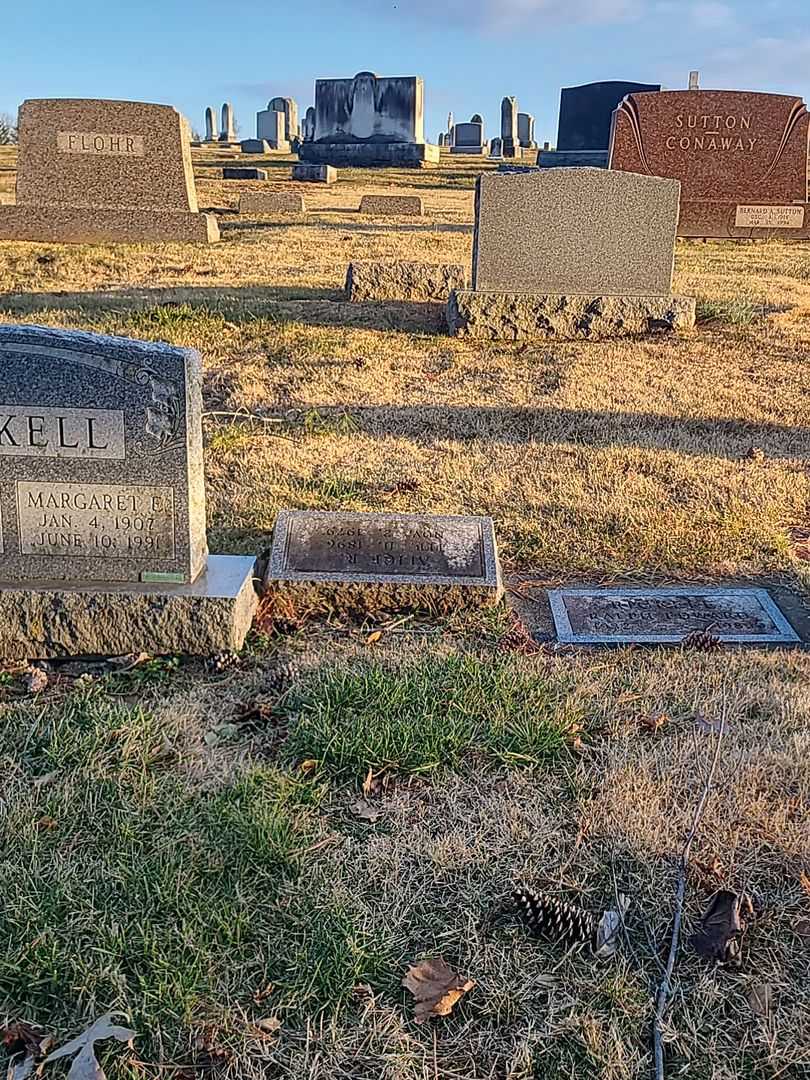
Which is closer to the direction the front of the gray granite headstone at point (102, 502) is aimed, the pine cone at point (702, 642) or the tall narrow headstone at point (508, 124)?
the pine cone

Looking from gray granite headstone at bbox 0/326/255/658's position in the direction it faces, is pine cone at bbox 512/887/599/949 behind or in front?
in front

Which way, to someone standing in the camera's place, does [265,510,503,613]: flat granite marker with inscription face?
facing away from the viewer

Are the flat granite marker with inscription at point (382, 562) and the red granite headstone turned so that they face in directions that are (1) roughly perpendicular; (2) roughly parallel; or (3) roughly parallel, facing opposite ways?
roughly parallel, facing opposite ways

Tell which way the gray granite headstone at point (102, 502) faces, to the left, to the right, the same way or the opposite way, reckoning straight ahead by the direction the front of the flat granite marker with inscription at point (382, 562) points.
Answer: the opposite way

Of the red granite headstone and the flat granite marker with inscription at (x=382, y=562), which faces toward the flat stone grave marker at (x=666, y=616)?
the red granite headstone

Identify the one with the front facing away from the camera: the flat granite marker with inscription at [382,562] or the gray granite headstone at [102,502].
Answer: the flat granite marker with inscription

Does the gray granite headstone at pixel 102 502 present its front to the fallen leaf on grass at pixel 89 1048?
yes

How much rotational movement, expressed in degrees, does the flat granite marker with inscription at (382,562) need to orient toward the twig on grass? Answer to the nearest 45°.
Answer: approximately 180°

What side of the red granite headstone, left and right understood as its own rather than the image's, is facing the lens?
front

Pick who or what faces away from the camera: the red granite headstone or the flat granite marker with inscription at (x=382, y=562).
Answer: the flat granite marker with inscription

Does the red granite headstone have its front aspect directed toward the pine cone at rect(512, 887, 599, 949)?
yes

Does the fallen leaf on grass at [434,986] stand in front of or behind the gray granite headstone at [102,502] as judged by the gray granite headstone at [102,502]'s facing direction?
in front

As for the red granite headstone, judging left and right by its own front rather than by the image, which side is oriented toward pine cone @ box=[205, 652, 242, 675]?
front

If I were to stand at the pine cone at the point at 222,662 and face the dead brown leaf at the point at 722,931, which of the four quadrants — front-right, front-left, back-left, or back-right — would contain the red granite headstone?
back-left

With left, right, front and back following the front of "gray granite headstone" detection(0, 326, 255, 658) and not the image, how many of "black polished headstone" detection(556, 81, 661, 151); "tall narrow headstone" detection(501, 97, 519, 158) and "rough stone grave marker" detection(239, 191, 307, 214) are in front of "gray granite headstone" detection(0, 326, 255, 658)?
0

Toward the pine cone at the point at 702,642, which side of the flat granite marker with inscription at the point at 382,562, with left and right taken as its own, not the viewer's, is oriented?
right

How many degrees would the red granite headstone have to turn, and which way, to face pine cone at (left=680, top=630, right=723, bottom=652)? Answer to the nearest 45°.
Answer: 0° — it already faces it

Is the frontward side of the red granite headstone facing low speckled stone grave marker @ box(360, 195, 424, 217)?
no
